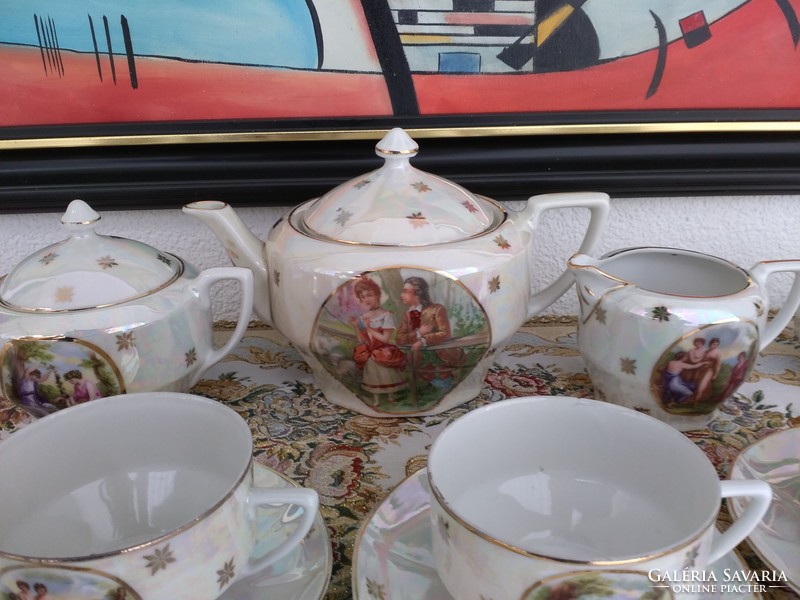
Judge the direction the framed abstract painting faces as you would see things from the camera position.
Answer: facing the viewer
